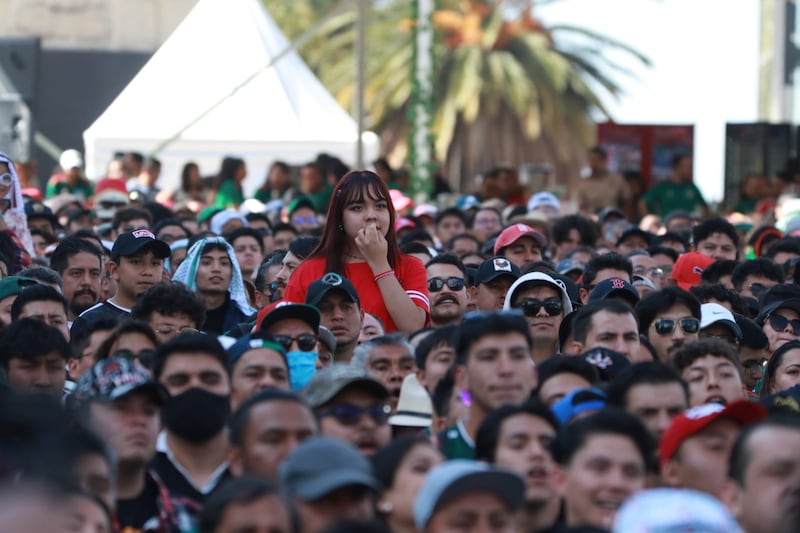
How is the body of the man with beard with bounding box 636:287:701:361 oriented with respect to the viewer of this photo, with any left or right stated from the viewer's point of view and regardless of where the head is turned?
facing the viewer and to the right of the viewer

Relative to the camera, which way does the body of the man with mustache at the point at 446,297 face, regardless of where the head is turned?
toward the camera

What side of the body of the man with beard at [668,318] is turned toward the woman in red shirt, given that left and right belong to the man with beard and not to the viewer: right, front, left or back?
right

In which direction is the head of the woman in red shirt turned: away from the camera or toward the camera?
toward the camera

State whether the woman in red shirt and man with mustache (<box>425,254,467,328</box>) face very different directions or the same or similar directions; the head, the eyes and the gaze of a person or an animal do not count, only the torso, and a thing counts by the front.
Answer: same or similar directions

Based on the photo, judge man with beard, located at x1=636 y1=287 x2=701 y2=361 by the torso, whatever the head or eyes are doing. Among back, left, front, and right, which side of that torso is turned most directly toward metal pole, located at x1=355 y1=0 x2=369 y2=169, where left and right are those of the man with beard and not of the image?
back

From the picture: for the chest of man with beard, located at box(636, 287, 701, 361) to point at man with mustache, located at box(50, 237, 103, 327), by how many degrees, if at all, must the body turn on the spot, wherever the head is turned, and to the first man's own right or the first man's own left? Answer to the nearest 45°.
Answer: approximately 135° to the first man's own right

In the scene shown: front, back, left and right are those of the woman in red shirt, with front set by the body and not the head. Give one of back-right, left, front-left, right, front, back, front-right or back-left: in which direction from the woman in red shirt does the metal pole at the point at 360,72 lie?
back

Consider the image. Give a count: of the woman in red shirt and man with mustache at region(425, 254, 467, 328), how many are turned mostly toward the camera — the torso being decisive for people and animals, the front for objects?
2

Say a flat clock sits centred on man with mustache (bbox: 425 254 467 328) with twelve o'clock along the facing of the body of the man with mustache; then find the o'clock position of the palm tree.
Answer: The palm tree is roughly at 6 o'clock from the man with mustache.

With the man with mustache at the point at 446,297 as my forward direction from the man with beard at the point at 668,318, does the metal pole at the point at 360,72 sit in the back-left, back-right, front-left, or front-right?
front-right
